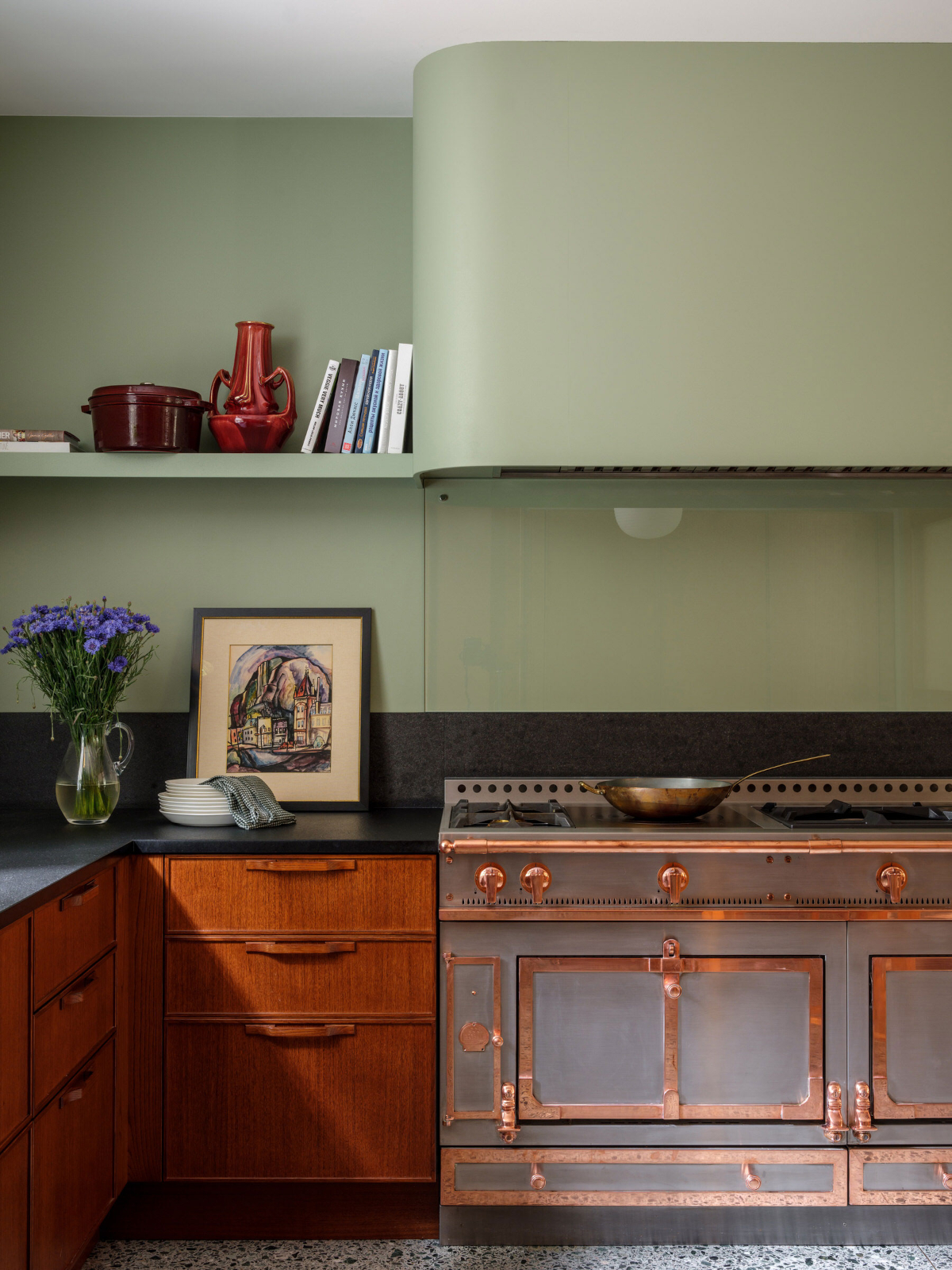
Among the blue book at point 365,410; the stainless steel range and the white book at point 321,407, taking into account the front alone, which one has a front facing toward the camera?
the stainless steel range

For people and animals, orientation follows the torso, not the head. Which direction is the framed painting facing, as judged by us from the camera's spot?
facing the viewer

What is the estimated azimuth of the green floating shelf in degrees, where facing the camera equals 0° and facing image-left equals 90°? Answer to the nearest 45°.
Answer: approximately 0°

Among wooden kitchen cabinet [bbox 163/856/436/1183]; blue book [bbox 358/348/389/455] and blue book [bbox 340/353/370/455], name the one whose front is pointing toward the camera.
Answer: the wooden kitchen cabinet
